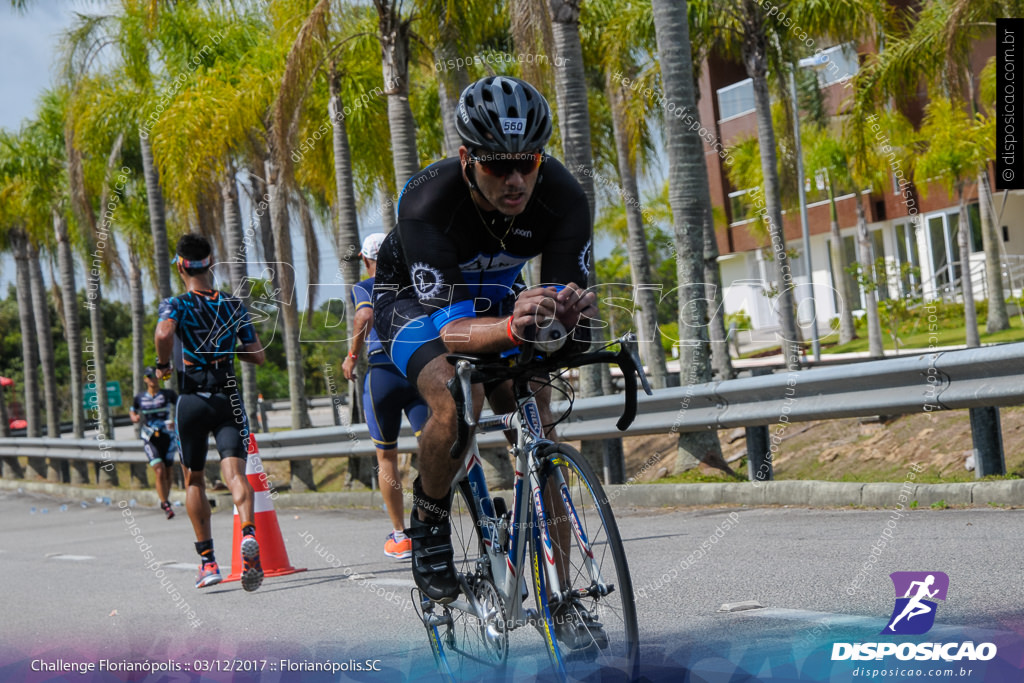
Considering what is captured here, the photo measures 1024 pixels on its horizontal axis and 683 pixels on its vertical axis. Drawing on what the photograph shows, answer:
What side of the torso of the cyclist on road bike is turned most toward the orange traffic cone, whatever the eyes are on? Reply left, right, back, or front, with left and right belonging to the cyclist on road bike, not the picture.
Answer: back

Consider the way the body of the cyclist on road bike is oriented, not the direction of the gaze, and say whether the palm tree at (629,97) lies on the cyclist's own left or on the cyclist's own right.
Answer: on the cyclist's own left

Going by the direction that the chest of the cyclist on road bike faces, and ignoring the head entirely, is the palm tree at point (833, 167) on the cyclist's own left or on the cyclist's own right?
on the cyclist's own left

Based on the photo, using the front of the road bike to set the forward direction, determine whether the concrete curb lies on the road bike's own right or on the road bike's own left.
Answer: on the road bike's own left

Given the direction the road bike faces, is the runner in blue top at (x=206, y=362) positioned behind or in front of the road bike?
behind

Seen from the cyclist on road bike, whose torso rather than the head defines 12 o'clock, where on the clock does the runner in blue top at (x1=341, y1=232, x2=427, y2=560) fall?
The runner in blue top is roughly at 7 o'clock from the cyclist on road bike.

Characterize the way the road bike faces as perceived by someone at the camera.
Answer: facing the viewer and to the right of the viewer
